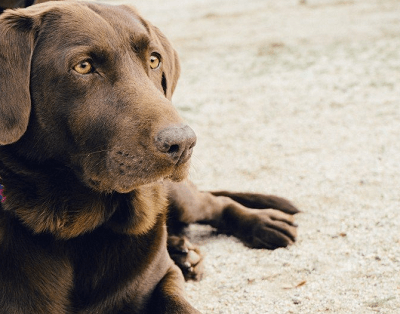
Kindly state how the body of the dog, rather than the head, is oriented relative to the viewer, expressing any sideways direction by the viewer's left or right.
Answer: facing the viewer and to the right of the viewer
